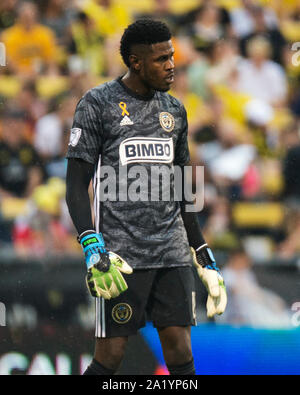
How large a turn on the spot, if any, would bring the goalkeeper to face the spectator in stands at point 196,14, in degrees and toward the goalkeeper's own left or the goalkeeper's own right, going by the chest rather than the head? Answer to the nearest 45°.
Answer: approximately 135° to the goalkeeper's own left

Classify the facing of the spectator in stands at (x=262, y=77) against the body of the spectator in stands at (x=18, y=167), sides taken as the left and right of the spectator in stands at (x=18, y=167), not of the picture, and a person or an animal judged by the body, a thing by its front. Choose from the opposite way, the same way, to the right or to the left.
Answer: the same way

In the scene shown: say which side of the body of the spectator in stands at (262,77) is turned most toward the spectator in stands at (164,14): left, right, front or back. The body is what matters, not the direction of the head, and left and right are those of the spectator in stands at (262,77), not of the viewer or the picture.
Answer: right

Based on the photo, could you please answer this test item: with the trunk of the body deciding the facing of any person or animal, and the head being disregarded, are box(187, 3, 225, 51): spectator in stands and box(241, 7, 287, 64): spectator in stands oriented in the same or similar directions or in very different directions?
same or similar directions

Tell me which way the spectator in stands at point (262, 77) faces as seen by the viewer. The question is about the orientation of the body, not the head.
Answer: toward the camera

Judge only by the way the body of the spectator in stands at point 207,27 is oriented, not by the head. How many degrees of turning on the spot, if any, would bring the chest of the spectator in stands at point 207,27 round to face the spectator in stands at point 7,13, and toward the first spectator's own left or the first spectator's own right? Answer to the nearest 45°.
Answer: approximately 90° to the first spectator's own right

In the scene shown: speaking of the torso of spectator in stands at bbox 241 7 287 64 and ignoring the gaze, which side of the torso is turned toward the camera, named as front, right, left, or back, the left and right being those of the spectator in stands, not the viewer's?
front

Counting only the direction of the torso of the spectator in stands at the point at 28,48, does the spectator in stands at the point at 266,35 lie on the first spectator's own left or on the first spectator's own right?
on the first spectator's own left

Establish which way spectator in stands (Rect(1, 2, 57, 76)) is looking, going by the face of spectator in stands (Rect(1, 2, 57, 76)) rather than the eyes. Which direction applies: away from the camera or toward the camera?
toward the camera

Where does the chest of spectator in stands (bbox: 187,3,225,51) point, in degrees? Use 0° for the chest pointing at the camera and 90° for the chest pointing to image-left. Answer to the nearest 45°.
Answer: approximately 0°

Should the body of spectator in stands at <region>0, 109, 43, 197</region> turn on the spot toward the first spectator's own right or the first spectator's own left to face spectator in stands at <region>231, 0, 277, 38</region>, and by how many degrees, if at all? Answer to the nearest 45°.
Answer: approximately 90° to the first spectator's own left
